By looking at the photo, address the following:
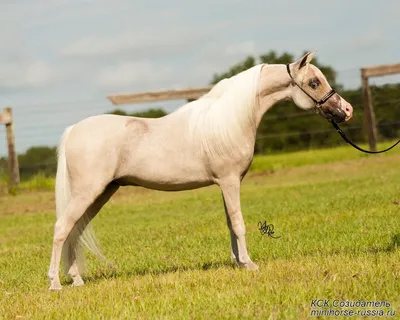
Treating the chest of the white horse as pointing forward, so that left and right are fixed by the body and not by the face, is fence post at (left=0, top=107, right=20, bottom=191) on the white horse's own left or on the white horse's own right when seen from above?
on the white horse's own left

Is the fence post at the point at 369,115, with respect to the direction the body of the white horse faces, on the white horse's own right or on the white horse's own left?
on the white horse's own left

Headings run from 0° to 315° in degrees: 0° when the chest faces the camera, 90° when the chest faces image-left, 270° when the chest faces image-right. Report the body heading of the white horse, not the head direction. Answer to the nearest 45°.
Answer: approximately 270°

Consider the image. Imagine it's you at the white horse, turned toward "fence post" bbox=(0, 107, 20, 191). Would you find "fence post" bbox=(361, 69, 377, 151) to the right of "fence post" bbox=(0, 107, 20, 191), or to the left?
right

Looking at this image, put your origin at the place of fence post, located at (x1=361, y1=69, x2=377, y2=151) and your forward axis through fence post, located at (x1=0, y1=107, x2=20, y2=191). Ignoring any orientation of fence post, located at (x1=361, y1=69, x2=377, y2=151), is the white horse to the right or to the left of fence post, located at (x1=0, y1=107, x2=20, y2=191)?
left
